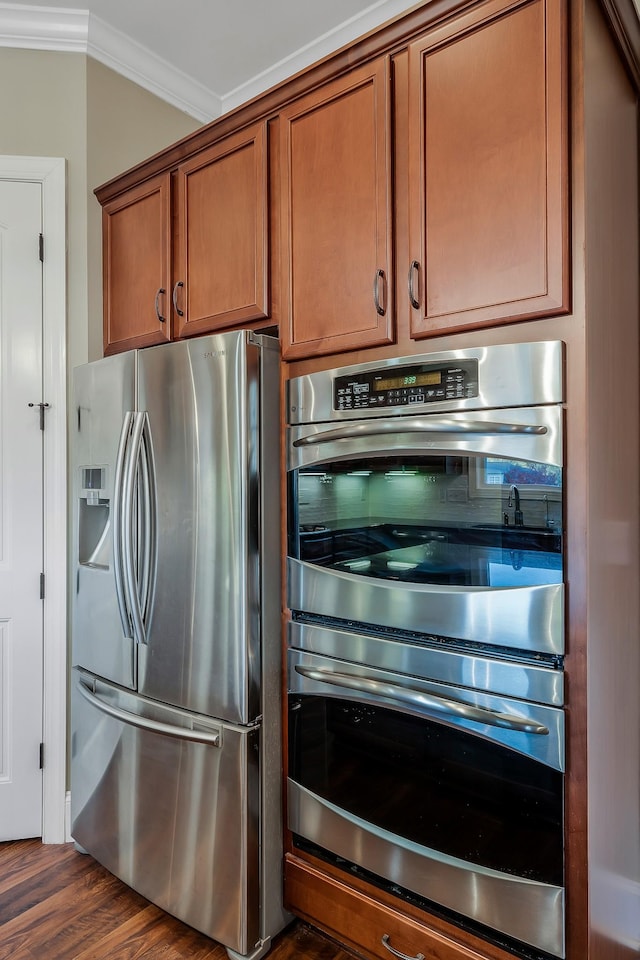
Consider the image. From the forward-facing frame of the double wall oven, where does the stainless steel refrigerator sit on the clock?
The stainless steel refrigerator is roughly at 2 o'clock from the double wall oven.

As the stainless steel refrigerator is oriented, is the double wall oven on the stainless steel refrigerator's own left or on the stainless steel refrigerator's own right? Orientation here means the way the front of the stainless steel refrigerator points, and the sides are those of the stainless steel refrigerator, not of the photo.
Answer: on the stainless steel refrigerator's own left

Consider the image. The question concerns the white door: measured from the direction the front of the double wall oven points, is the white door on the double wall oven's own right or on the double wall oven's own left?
on the double wall oven's own right

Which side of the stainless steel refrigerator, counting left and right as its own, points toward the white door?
right

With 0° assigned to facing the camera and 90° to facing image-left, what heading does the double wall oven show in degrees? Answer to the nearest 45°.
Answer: approximately 45°
